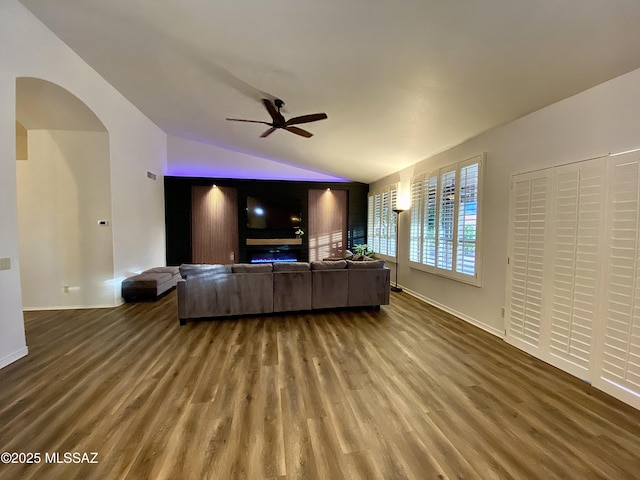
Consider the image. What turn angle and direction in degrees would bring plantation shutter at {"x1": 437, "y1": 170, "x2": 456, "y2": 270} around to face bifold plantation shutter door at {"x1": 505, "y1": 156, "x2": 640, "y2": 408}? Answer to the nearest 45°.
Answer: approximately 90° to its left

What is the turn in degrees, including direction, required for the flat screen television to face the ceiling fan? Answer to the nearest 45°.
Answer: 0° — it already faces it

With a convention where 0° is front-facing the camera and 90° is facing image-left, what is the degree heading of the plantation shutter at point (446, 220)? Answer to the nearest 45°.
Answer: approximately 45°

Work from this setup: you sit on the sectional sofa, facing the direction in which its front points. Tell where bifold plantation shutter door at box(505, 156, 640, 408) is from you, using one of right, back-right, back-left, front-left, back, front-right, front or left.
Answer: back-right

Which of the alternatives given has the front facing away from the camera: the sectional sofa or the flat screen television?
the sectional sofa

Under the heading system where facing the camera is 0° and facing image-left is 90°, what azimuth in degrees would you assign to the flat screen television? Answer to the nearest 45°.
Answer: approximately 0°

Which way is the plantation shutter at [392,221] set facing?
to the viewer's left

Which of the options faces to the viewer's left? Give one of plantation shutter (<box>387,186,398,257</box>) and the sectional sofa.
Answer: the plantation shutter

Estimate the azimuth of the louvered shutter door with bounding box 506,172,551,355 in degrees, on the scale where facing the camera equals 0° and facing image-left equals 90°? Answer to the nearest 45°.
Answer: approximately 45°
